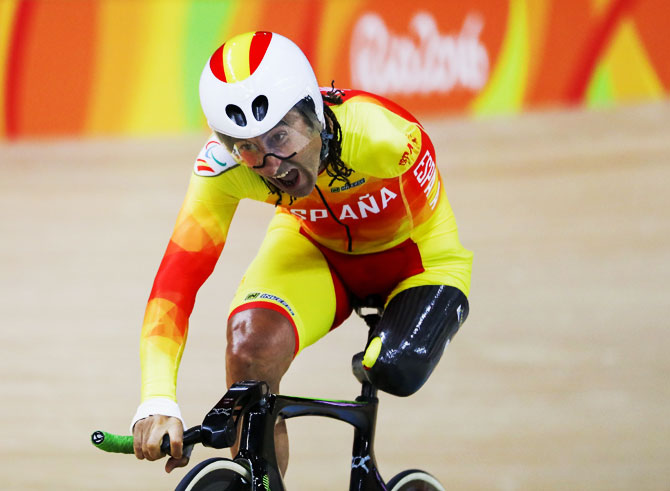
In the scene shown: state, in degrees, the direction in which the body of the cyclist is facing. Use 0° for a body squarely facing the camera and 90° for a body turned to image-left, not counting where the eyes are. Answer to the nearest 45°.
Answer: approximately 45°

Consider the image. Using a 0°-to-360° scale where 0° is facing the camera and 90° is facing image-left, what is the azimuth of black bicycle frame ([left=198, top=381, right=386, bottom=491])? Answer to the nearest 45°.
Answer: approximately 45°
